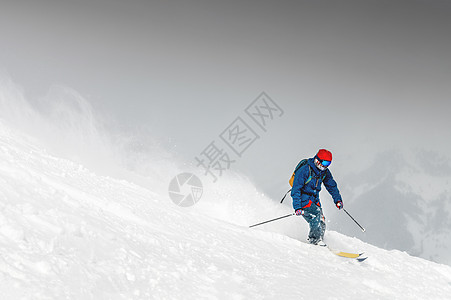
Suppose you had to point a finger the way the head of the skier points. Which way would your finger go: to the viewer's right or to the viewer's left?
to the viewer's right

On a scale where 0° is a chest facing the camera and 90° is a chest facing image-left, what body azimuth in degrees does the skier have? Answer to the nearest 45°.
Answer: approximately 315°
